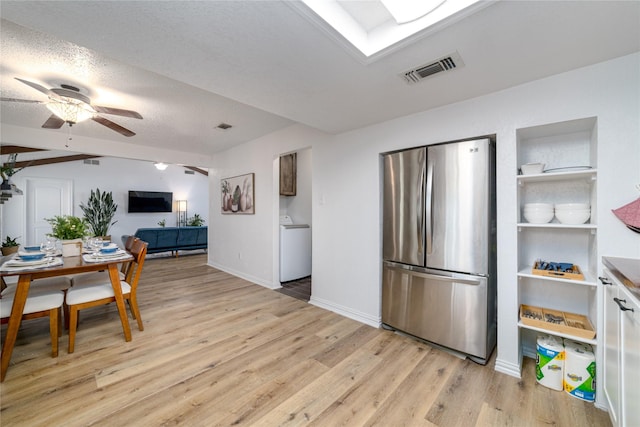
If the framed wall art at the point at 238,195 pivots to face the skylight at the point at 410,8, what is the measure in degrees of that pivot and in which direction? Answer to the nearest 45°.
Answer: approximately 45° to its left

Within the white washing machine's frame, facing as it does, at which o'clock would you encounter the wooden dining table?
The wooden dining table is roughly at 3 o'clock from the white washing machine.

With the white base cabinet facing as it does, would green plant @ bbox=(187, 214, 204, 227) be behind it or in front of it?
in front

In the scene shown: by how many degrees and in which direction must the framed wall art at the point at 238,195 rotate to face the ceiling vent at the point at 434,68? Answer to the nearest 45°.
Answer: approximately 45° to its left

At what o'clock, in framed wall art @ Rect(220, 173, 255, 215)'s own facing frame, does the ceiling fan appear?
The ceiling fan is roughly at 12 o'clock from the framed wall art.

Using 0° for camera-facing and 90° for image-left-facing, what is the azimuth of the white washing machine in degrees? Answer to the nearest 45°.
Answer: approximately 315°

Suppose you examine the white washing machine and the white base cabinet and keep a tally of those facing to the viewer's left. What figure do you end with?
1

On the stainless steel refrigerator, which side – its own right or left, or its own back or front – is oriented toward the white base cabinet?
left

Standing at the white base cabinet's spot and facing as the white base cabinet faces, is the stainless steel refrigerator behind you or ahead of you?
ahead

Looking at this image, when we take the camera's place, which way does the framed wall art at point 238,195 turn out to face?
facing the viewer and to the left of the viewer

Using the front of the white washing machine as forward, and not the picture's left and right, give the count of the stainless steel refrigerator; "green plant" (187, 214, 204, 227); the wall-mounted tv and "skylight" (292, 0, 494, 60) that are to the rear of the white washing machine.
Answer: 2

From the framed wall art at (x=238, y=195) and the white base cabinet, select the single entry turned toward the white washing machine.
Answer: the white base cabinet

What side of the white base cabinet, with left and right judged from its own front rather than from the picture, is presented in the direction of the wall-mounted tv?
front

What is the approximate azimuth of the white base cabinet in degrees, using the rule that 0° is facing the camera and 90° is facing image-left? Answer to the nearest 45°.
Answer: approximately 90°

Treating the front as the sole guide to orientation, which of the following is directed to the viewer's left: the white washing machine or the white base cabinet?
the white base cabinet
